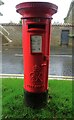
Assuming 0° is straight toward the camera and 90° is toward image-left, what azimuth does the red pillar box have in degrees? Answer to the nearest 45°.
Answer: approximately 0°
